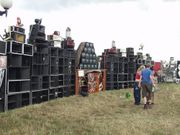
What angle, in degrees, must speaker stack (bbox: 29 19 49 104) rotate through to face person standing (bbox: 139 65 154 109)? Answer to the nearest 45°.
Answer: approximately 45° to its left

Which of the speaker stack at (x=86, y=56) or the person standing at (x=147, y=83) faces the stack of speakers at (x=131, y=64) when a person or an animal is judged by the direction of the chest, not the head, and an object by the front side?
the person standing

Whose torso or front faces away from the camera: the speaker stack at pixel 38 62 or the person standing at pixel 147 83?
the person standing

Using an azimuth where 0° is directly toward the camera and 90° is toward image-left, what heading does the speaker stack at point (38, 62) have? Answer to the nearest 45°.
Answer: approximately 315°

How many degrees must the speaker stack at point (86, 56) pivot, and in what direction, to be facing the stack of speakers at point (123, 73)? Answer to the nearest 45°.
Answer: approximately 90° to its left

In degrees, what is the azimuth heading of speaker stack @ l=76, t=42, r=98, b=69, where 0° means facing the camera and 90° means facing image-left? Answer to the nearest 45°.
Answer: approximately 315°

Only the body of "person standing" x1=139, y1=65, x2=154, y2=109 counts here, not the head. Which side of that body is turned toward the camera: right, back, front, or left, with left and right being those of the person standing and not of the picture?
back

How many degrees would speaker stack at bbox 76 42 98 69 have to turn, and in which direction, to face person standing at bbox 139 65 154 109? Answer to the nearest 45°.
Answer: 0° — it already faces them

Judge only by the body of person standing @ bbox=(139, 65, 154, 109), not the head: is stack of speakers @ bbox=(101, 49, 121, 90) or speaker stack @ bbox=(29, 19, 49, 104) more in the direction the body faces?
the stack of speakers
